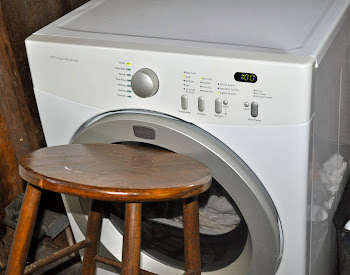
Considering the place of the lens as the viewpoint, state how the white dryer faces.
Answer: facing the viewer and to the left of the viewer
